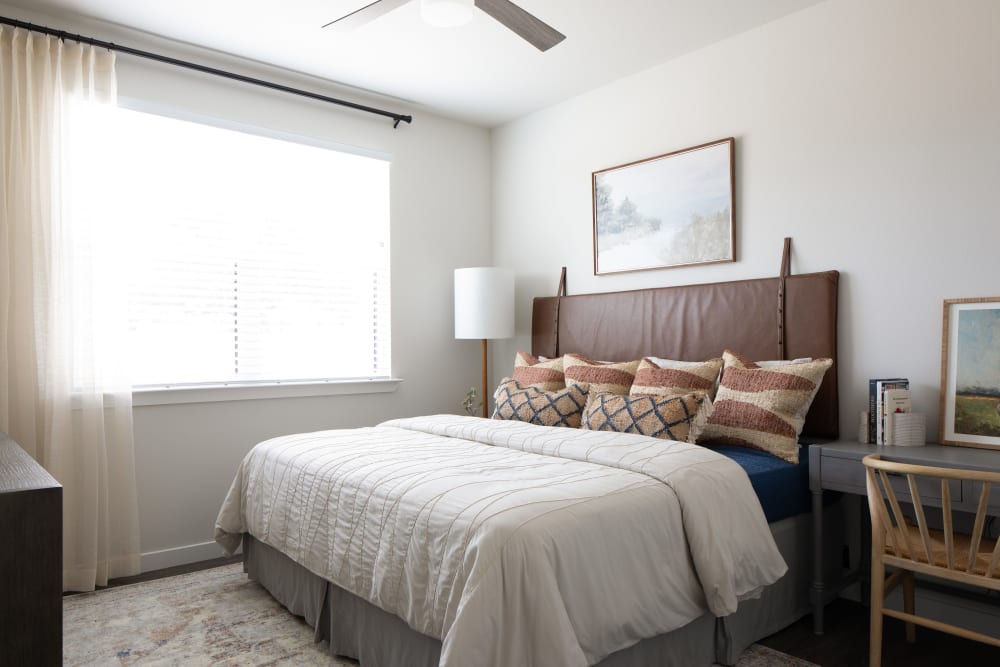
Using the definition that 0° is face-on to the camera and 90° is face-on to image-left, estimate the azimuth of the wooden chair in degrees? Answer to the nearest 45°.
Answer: approximately 225°

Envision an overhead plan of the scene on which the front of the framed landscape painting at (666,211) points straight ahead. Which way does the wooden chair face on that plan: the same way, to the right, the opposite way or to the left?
the opposite way

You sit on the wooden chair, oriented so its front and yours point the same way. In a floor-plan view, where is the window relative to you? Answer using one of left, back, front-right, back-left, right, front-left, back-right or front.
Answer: back-left

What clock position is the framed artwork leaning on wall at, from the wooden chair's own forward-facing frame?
The framed artwork leaning on wall is roughly at 11 o'clock from the wooden chair.

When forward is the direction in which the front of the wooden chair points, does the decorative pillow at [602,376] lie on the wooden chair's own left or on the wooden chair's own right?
on the wooden chair's own left

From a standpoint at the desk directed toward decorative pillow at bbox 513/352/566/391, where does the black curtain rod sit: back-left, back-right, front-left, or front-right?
front-left

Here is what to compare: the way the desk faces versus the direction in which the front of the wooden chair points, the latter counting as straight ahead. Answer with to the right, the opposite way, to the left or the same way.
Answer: the opposite way

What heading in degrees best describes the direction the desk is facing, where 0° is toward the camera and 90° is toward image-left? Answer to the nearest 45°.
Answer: approximately 45°
